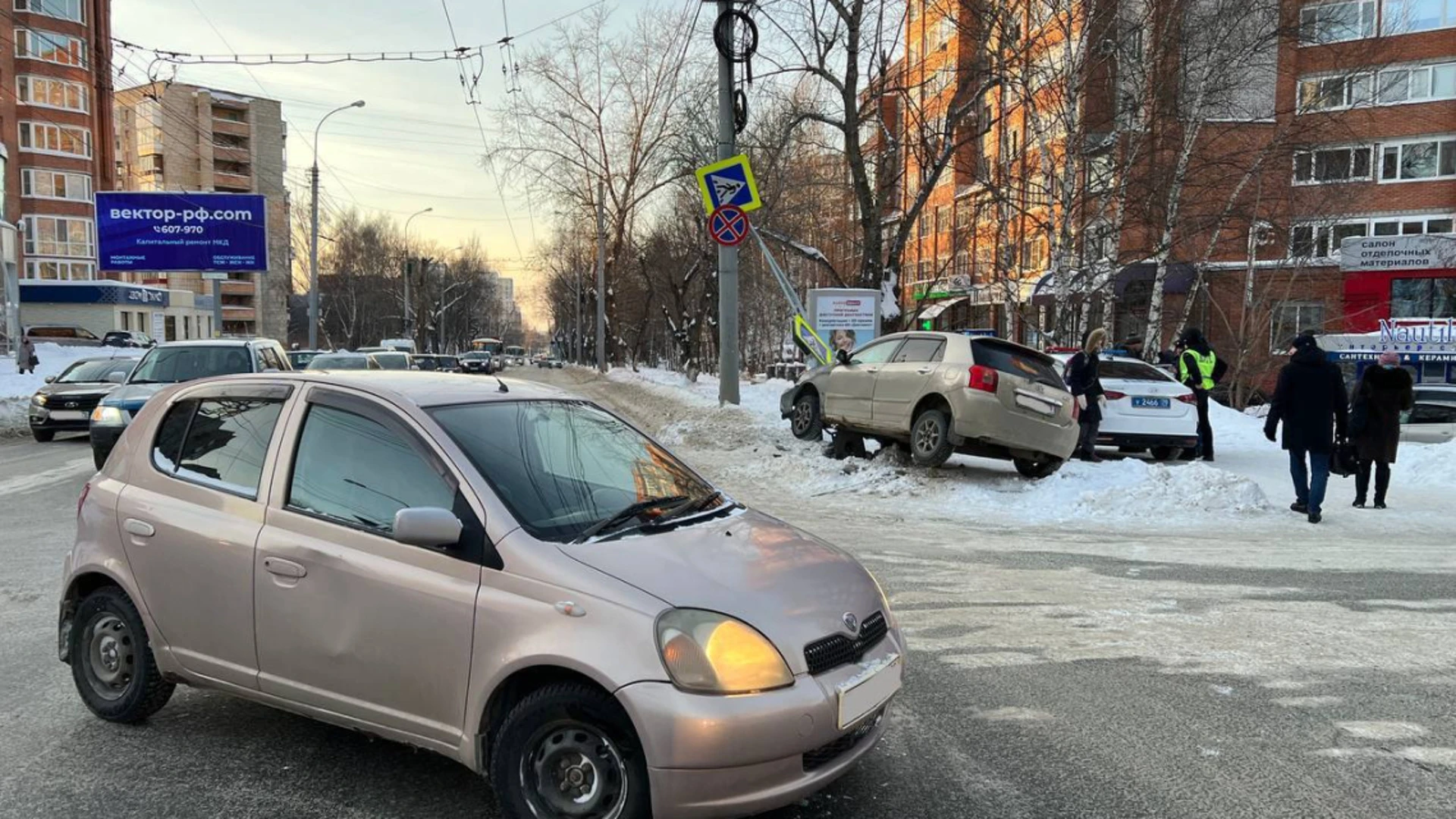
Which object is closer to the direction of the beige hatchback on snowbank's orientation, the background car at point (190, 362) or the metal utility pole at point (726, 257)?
the metal utility pole

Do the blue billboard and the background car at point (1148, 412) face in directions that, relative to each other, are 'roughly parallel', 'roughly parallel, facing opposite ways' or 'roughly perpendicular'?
roughly parallel, facing opposite ways

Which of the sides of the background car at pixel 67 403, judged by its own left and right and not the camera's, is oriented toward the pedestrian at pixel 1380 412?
left

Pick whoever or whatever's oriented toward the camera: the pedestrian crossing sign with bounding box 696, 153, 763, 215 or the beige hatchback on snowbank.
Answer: the pedestrian crossing sign

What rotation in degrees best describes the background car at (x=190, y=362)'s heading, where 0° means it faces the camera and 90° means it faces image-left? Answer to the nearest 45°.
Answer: approximately 45°

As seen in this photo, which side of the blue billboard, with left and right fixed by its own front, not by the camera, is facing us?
front

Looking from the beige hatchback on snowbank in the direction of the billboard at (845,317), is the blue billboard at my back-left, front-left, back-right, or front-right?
front-left

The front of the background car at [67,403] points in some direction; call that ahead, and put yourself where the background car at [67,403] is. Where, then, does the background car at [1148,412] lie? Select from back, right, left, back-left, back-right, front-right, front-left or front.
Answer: left

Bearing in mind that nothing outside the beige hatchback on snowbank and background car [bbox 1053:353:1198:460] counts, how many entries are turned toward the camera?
0

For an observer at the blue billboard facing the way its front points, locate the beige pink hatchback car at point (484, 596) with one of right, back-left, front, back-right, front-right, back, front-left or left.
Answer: front

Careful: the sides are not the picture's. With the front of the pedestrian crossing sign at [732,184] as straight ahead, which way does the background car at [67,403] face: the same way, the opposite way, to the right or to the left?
the same way

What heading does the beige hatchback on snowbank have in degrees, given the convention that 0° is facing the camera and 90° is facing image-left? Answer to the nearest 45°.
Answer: approximately 135°

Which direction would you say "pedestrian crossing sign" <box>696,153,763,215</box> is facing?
toward the camera

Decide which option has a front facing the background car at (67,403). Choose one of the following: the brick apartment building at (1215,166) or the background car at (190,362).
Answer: the brick apartment building
